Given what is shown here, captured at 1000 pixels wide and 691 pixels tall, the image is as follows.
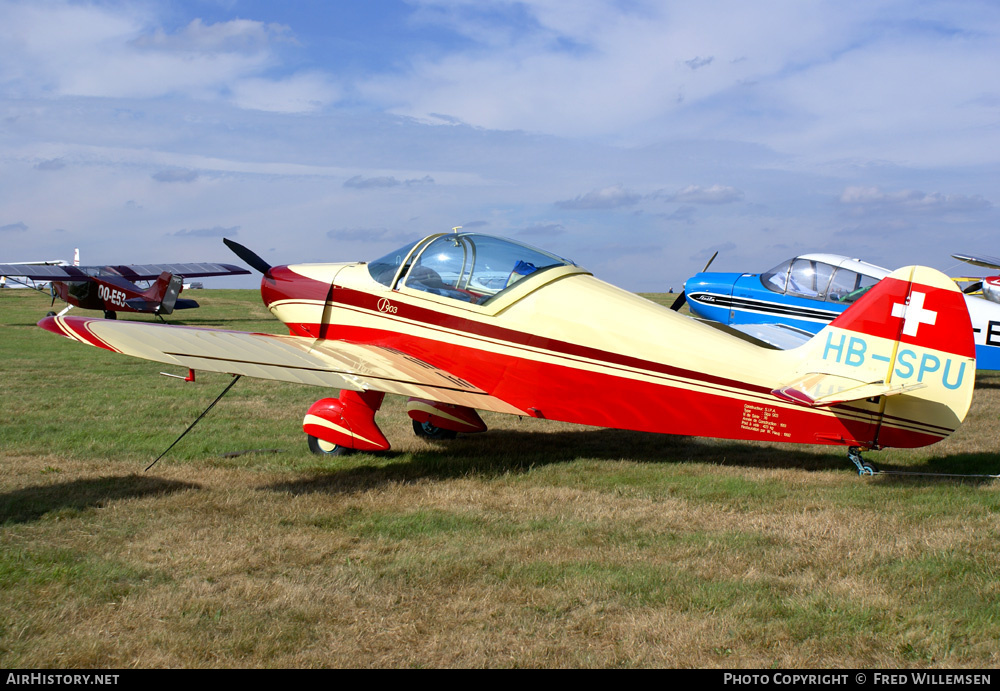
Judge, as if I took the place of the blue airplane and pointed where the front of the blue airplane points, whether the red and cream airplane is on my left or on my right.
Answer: on my left

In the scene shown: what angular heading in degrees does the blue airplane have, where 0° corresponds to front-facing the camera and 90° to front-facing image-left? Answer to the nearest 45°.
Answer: approximately 90°
